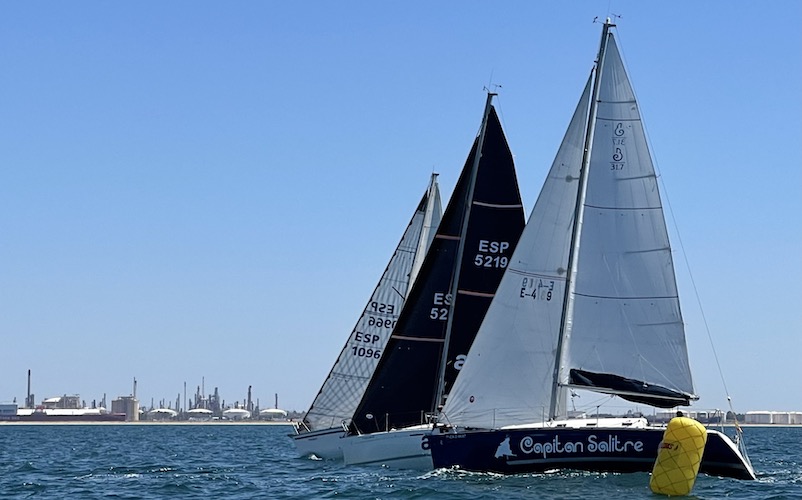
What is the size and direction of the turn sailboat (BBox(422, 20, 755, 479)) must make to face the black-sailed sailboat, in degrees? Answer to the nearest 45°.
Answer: approximately 45° to its right

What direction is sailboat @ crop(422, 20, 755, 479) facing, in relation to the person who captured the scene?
facing to the left of the viewer

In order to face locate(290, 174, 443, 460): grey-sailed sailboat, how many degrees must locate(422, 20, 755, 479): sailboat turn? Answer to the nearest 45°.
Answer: approximately 45° to its right
